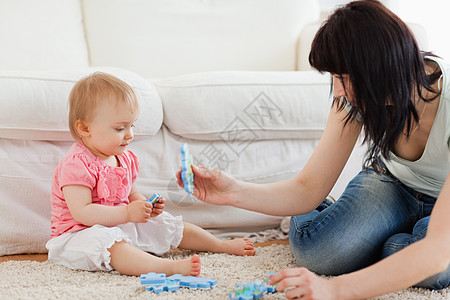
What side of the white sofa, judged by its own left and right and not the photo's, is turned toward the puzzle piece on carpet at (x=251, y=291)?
front

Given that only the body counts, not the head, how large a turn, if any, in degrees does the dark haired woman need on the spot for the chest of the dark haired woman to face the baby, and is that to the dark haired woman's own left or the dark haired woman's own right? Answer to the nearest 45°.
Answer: approximately 45° to the dark haired woman's own right

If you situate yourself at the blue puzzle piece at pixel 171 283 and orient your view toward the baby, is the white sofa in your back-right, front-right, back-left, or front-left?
front-right

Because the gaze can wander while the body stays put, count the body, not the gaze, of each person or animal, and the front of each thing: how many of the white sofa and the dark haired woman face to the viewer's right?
0

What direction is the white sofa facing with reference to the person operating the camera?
facing the viewer

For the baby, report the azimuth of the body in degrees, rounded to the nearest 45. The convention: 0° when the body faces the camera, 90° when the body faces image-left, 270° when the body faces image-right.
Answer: approximately 315°

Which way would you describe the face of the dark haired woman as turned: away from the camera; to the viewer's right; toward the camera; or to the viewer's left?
to the viewer's left

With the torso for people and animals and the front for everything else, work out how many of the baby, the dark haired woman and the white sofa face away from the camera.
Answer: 0

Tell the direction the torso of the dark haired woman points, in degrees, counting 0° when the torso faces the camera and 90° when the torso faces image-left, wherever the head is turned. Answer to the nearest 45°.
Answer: approximately 45°
